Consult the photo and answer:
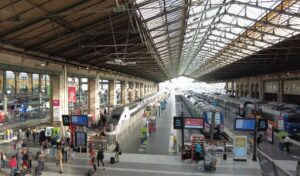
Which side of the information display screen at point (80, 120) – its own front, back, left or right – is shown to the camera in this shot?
front

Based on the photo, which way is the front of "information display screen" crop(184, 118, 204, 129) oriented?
toward the camera

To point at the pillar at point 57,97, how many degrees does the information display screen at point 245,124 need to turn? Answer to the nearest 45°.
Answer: approximately 90° to its right

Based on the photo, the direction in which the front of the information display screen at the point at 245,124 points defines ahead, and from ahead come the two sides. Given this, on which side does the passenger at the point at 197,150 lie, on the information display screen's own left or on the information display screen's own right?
on the information display screen's own right

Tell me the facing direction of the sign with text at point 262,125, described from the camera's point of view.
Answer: facing the viewer

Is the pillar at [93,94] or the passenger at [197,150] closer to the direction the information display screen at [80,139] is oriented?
the passenger

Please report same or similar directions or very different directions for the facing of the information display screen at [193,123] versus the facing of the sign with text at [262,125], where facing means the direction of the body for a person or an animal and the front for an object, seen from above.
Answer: same or similar directions

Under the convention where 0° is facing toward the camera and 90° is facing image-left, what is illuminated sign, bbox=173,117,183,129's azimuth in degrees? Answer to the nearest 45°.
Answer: approximately 0°

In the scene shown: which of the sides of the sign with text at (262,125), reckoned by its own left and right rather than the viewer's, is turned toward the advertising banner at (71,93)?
right

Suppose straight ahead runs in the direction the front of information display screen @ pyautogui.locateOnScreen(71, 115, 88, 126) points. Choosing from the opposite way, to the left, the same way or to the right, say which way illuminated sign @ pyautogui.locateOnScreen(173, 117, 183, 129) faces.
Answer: the same way

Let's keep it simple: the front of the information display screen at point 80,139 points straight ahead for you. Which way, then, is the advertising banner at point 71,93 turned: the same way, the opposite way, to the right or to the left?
the same way

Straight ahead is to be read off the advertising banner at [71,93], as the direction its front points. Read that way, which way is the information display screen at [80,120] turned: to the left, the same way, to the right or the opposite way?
the same way

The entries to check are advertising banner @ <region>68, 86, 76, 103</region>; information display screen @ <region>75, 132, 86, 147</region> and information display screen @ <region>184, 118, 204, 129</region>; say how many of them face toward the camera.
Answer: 3

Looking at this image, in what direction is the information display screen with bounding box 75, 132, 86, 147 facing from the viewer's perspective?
toward the camera

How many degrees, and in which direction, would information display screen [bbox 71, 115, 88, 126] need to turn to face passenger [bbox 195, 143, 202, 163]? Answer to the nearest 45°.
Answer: approximately 45° to its left
